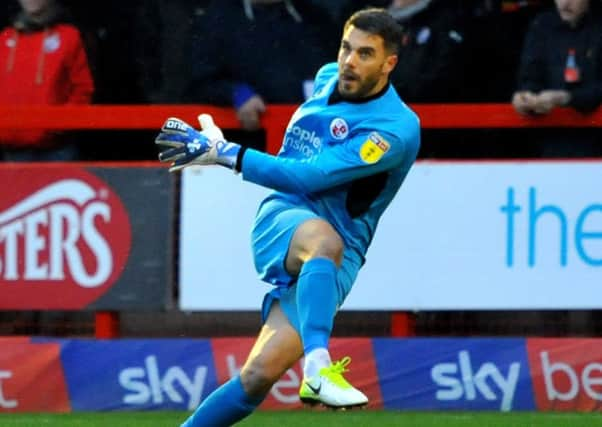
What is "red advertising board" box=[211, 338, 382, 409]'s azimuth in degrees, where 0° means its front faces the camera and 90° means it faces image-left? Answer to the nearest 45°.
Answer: approximately 0°

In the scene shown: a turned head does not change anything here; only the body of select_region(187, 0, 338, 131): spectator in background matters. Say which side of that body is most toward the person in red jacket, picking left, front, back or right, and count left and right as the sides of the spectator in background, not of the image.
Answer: right
